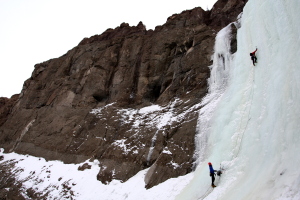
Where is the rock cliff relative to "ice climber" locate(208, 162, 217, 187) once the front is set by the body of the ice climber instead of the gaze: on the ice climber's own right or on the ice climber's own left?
on the ice climber's own left

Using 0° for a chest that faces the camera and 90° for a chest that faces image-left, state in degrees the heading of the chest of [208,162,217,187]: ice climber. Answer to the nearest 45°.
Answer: approximately 270°
